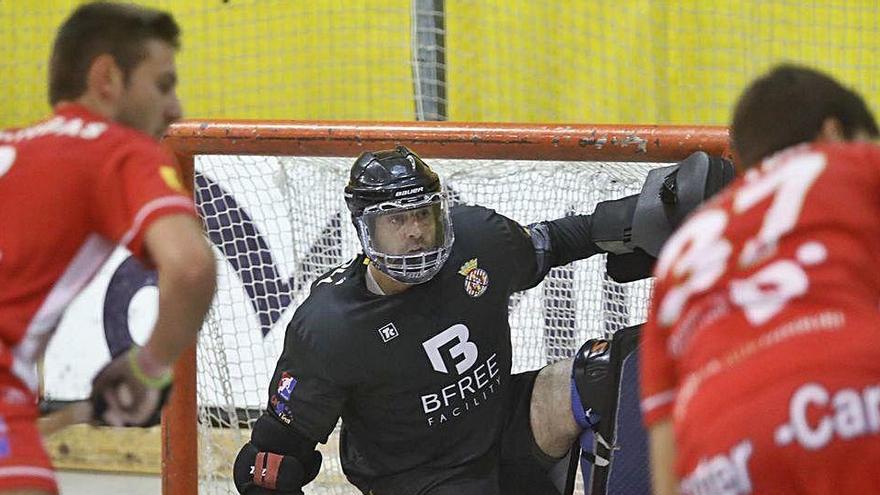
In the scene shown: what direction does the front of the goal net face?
toward the camera
